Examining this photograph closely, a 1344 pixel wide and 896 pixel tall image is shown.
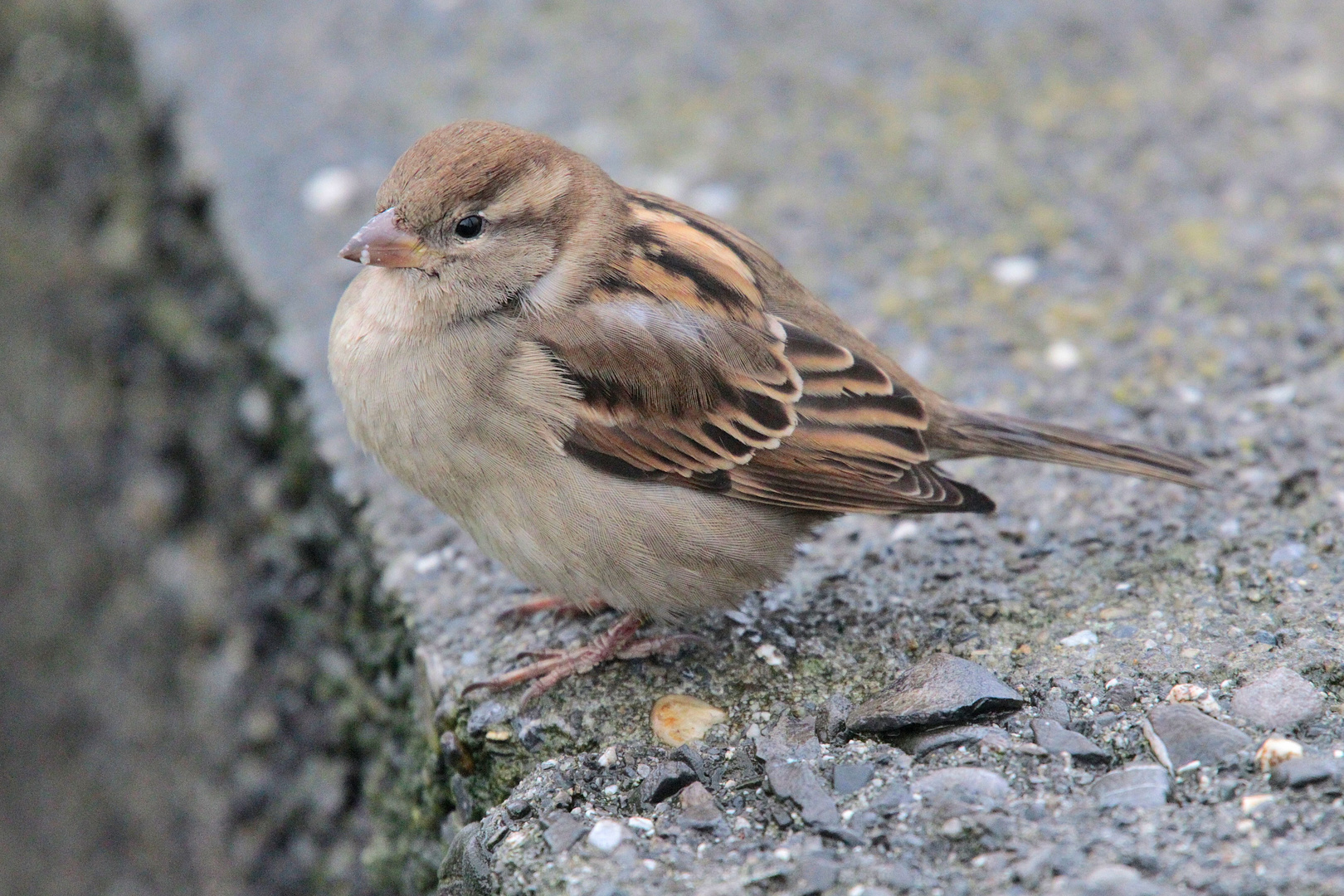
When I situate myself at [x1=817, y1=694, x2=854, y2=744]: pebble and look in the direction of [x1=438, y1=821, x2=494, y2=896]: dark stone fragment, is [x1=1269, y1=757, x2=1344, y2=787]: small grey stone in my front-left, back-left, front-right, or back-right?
back-left

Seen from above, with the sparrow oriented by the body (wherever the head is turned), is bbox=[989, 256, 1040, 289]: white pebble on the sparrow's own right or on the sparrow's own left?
on the sparrow's own right

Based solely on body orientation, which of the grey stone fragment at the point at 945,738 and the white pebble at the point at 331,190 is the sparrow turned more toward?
the white pebble

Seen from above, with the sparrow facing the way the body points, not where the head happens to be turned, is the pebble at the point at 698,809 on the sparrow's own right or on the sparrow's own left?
on the sparrow's own left

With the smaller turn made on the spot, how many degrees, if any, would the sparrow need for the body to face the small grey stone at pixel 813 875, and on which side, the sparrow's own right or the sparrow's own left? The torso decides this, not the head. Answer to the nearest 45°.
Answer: approximately 135° to the sparrow's own left

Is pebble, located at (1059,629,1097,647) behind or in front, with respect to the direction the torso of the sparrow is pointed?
behind

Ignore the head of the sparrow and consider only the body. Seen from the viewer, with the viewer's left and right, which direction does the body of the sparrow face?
facing to the left of the viewer
